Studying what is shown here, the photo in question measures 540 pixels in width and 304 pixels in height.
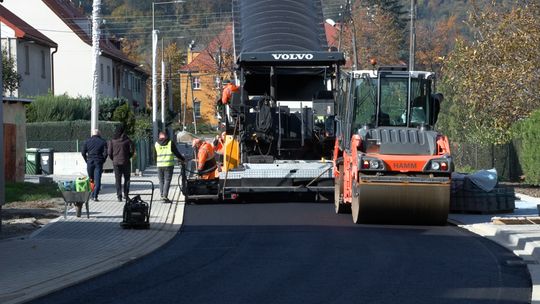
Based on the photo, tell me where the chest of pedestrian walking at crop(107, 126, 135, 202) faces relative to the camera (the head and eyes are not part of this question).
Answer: away from the camera

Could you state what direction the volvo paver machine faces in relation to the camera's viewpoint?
facing away from the viewer

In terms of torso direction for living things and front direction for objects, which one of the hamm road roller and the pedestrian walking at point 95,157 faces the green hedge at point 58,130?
the pedestrian walking

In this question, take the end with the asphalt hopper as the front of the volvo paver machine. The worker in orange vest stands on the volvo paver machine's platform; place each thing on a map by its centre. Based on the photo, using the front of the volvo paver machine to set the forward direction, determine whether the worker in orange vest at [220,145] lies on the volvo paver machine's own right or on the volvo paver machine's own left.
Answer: on the volvo paver machine's own left

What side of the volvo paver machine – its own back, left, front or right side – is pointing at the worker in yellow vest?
left

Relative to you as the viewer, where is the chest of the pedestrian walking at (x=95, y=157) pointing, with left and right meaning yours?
facing away from the viewer
